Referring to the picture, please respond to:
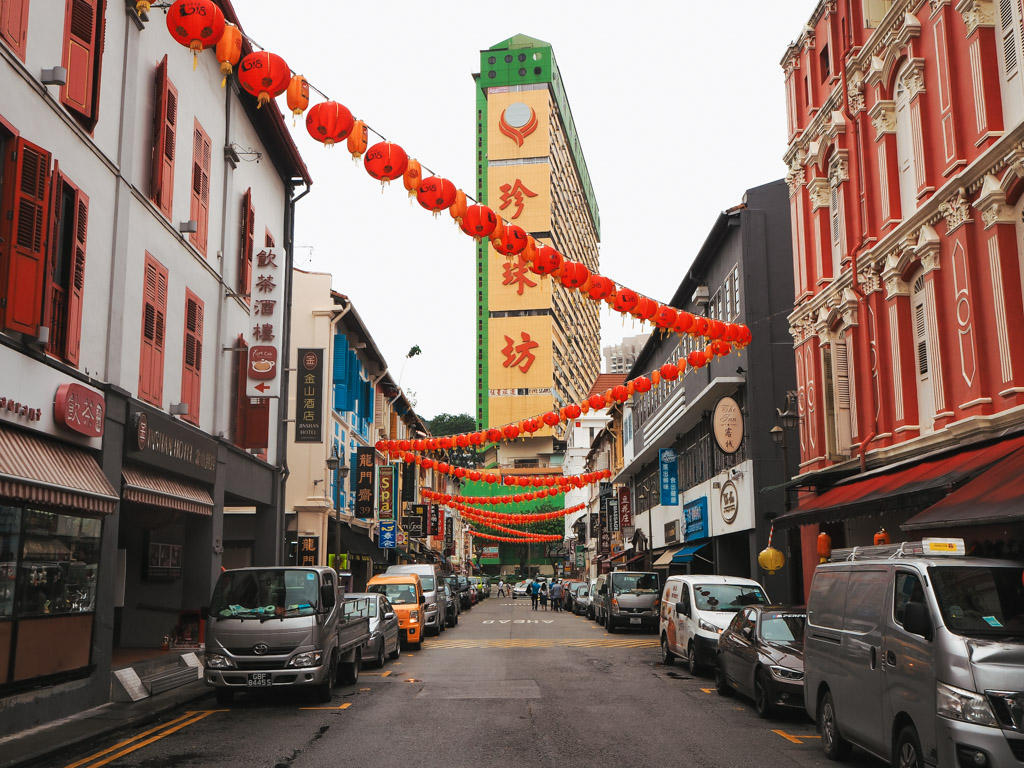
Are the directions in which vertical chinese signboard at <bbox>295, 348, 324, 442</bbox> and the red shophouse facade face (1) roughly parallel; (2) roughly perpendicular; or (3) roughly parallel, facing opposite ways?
roughly perpendicular

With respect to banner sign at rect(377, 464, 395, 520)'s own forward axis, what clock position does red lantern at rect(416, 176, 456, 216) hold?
The red lantern is roughly at 12 o'clock from the banner sign.

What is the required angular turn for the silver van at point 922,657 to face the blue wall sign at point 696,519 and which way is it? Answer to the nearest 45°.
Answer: approximately 135° to its left

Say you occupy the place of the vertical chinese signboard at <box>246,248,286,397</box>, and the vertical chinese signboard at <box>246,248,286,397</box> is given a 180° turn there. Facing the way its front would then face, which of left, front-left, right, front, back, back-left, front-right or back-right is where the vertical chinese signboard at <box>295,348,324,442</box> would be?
front

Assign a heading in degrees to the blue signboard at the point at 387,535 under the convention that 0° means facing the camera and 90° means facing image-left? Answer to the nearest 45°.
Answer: approximately 0°

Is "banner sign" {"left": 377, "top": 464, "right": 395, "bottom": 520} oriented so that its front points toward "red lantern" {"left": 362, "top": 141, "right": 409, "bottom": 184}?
yes

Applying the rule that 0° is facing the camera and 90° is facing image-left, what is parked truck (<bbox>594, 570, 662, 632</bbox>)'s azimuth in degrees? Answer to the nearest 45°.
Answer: approximately 0°
